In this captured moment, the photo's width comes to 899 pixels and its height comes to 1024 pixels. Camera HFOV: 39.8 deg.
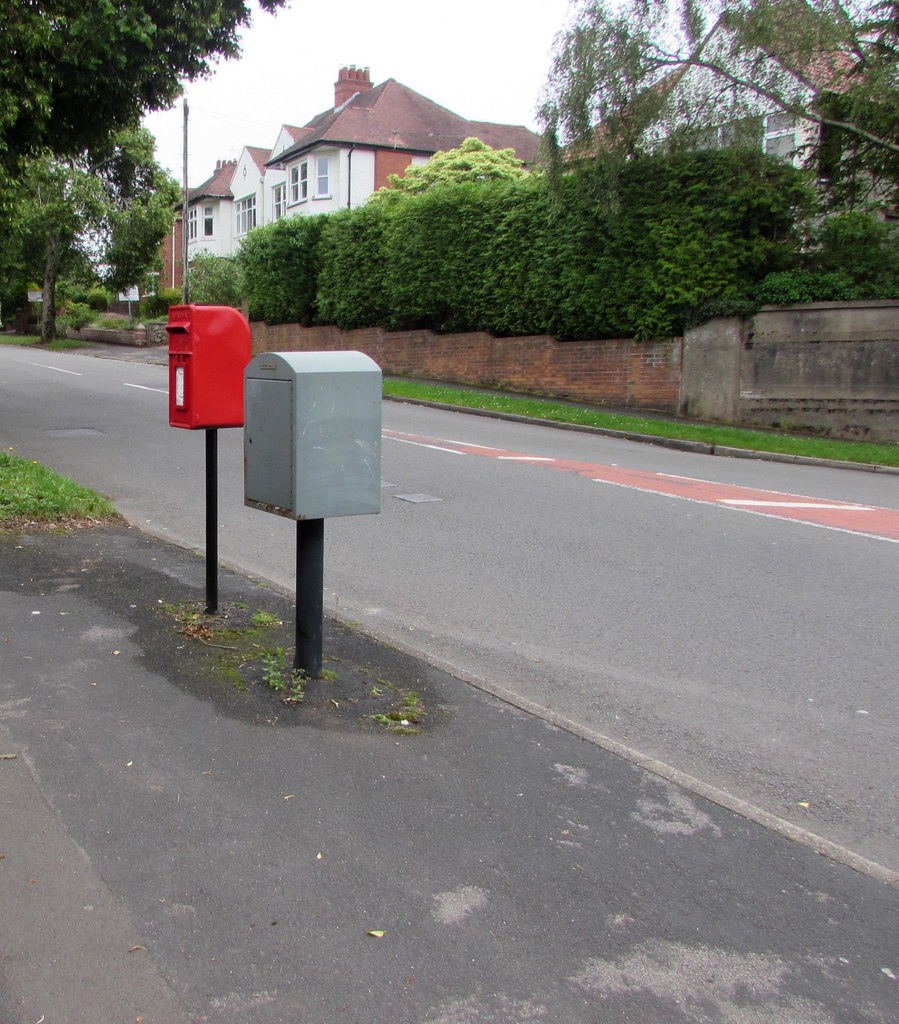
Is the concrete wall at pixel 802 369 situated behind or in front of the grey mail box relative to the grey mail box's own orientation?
behind

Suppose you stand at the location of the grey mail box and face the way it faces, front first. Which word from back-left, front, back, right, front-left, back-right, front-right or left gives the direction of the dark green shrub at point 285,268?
back-right

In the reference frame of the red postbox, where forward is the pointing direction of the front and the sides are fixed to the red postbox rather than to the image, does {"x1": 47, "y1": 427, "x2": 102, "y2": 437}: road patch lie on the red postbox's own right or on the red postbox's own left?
on the red postbox's own right

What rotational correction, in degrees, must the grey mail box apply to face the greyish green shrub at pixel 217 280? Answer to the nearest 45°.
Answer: approximately 135° to its right

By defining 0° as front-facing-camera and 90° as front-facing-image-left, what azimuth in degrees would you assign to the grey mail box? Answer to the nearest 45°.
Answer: approximately 45°

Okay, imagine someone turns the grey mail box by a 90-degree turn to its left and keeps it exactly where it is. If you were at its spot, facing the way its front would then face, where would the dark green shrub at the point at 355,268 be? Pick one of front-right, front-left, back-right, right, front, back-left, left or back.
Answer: back-left
